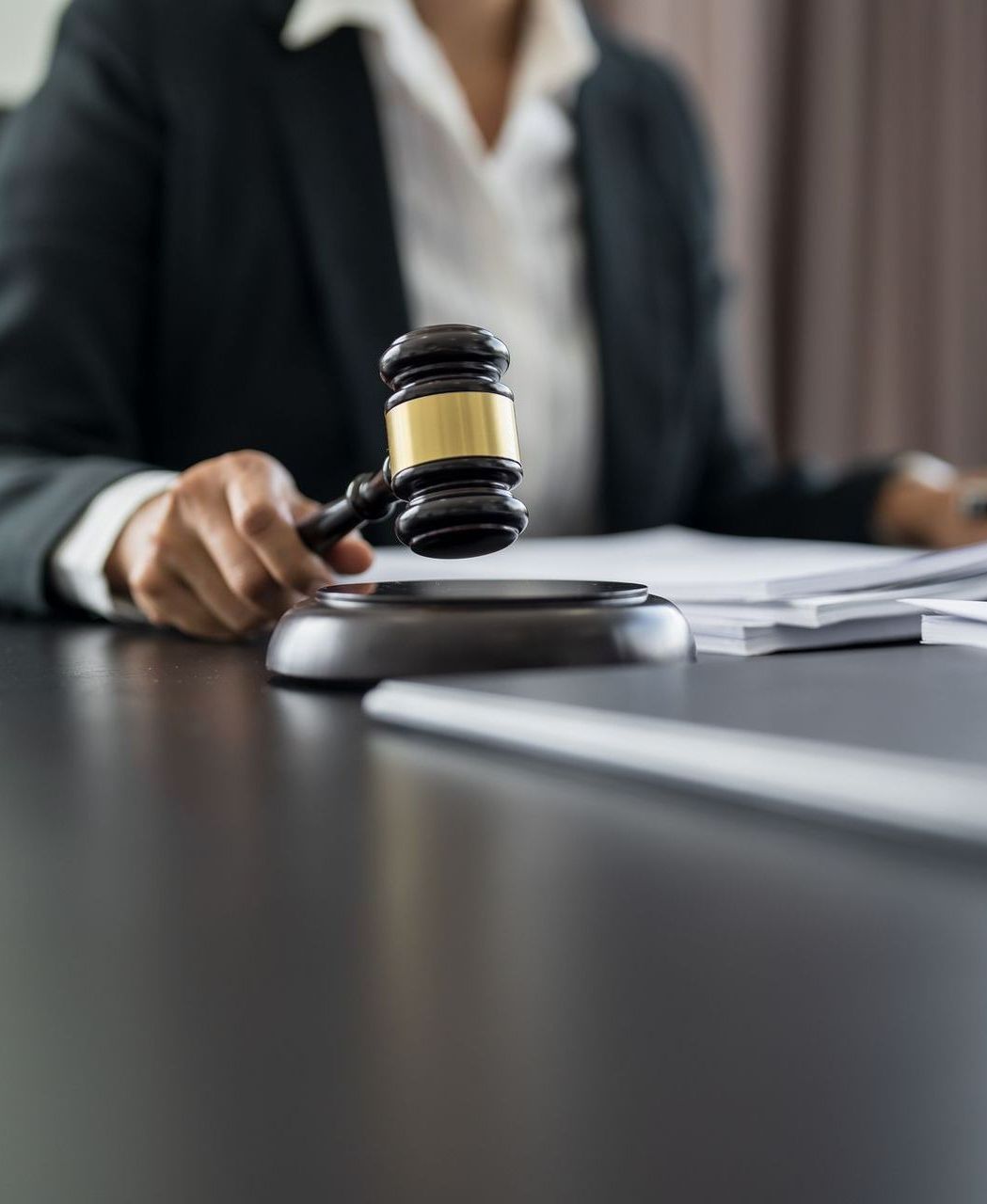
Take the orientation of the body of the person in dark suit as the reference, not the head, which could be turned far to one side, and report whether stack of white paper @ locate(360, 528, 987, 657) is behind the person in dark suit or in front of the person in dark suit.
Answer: in front

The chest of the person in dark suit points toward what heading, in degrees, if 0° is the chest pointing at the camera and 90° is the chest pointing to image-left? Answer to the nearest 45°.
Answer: approximately 315°

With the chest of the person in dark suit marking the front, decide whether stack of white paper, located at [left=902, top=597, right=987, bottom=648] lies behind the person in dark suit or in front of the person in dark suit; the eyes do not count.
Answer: in front
